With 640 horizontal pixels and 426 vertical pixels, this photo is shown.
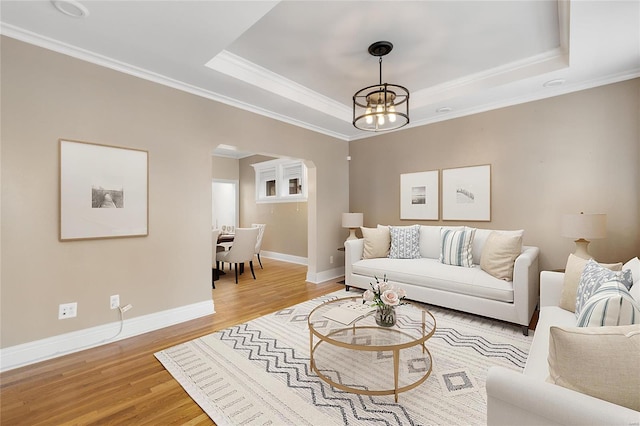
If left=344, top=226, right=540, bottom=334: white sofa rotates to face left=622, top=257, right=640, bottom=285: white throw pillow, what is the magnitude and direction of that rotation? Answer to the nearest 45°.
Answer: approximately 90° to its left

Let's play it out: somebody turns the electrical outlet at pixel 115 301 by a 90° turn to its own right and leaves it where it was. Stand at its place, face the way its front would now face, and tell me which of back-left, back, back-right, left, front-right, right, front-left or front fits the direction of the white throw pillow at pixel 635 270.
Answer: back-left

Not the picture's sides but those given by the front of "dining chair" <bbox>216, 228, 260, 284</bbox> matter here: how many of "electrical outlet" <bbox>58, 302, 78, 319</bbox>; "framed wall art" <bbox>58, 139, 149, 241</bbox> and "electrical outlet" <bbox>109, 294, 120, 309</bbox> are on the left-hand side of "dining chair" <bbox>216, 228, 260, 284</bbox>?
3

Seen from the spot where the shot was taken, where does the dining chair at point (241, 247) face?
facing away from the viewer and to the left of the viewer

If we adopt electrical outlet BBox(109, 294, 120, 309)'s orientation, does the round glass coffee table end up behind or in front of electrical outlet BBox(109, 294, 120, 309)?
in front

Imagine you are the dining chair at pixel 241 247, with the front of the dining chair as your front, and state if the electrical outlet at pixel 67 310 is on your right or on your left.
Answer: on your left

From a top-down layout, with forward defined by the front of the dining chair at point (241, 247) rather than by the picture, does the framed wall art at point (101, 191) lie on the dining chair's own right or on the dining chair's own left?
on the dining chair's own left

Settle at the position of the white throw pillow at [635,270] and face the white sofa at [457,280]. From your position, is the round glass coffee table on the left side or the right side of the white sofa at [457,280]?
left

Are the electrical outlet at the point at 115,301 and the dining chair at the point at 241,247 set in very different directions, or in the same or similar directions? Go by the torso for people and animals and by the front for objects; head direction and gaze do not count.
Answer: very different directions

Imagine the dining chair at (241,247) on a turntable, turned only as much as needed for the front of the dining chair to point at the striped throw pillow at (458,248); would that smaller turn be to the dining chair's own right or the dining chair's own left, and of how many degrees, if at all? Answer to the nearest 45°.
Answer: approximately 180°

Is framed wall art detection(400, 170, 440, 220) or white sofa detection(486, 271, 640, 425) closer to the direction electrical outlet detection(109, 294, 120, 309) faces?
the white sofa
